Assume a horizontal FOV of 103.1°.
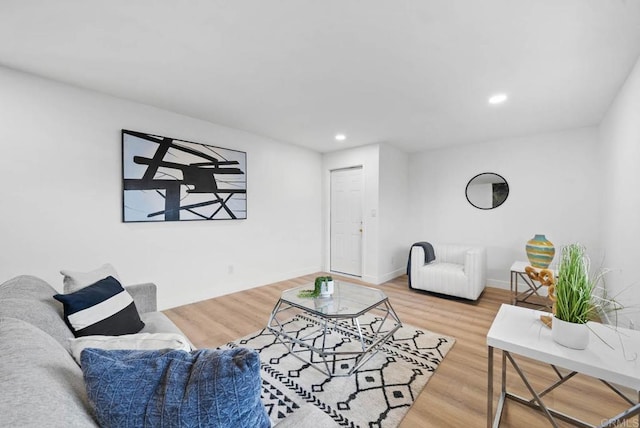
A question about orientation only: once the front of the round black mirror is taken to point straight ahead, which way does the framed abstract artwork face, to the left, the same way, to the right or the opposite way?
to the left

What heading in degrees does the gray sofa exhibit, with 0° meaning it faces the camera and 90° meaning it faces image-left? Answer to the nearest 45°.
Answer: approximately 270°

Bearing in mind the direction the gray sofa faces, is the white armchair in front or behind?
in front

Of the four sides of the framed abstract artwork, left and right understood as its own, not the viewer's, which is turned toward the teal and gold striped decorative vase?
front

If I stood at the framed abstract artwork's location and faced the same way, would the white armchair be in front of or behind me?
in front

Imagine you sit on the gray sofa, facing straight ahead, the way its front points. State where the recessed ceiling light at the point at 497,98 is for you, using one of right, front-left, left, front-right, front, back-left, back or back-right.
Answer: front

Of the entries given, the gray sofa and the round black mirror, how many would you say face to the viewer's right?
1

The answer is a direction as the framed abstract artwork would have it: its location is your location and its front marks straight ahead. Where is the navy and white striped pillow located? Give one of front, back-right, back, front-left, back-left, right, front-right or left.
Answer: front-right

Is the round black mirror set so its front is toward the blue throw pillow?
yes

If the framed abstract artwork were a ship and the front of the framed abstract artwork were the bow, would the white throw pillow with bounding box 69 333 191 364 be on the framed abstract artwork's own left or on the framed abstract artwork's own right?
on the framed abstract artwork's own right

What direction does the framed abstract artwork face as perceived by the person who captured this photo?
facing the viewer and to the right of the viewer

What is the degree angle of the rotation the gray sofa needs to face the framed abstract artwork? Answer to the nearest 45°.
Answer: approximately 90° to its left

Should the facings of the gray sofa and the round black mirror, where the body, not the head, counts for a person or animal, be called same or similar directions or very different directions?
very different directions

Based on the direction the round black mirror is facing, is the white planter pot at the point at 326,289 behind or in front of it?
in front

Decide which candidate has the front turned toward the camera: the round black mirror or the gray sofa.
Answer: the round black mirror

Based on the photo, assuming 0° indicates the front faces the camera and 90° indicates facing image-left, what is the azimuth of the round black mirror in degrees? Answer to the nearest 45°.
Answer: approximately 0°
